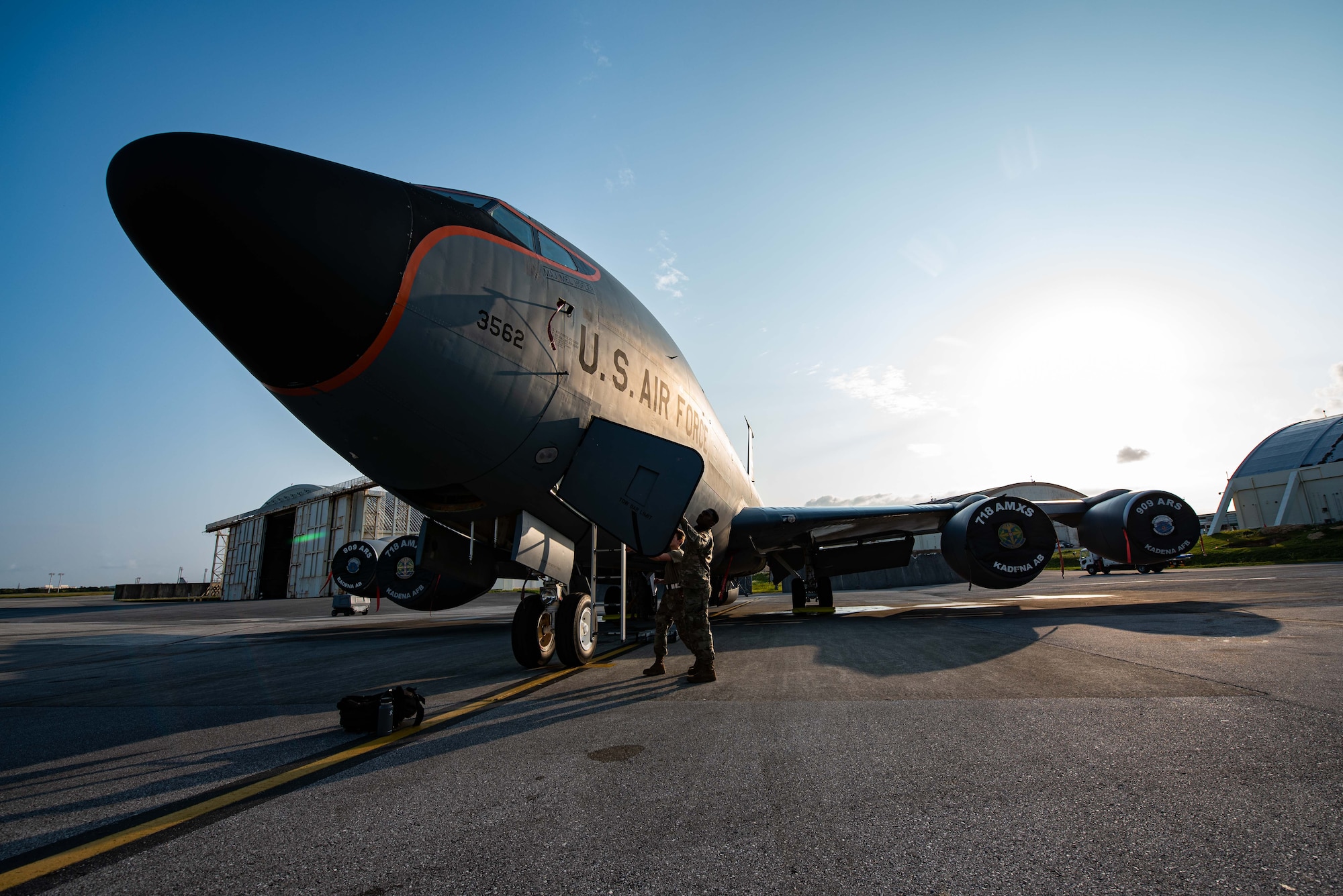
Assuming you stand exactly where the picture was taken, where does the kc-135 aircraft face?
facing the viewer and to the left of the viewer

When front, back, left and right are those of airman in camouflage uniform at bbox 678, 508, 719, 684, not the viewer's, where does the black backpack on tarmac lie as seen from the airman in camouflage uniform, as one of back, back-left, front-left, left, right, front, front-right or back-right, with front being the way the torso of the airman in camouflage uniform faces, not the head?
front-left

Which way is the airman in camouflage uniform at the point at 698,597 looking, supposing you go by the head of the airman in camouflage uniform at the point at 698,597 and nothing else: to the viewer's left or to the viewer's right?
to the viewer's left

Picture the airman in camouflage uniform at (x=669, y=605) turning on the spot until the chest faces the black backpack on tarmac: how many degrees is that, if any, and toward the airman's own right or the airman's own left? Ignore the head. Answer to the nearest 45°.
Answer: approximately 45° to the airman's own left

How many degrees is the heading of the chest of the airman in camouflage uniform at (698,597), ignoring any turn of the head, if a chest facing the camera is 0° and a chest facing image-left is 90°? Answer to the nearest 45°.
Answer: approximately 90°

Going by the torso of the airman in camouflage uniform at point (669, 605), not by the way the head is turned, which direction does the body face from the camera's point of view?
to the viewer's left
